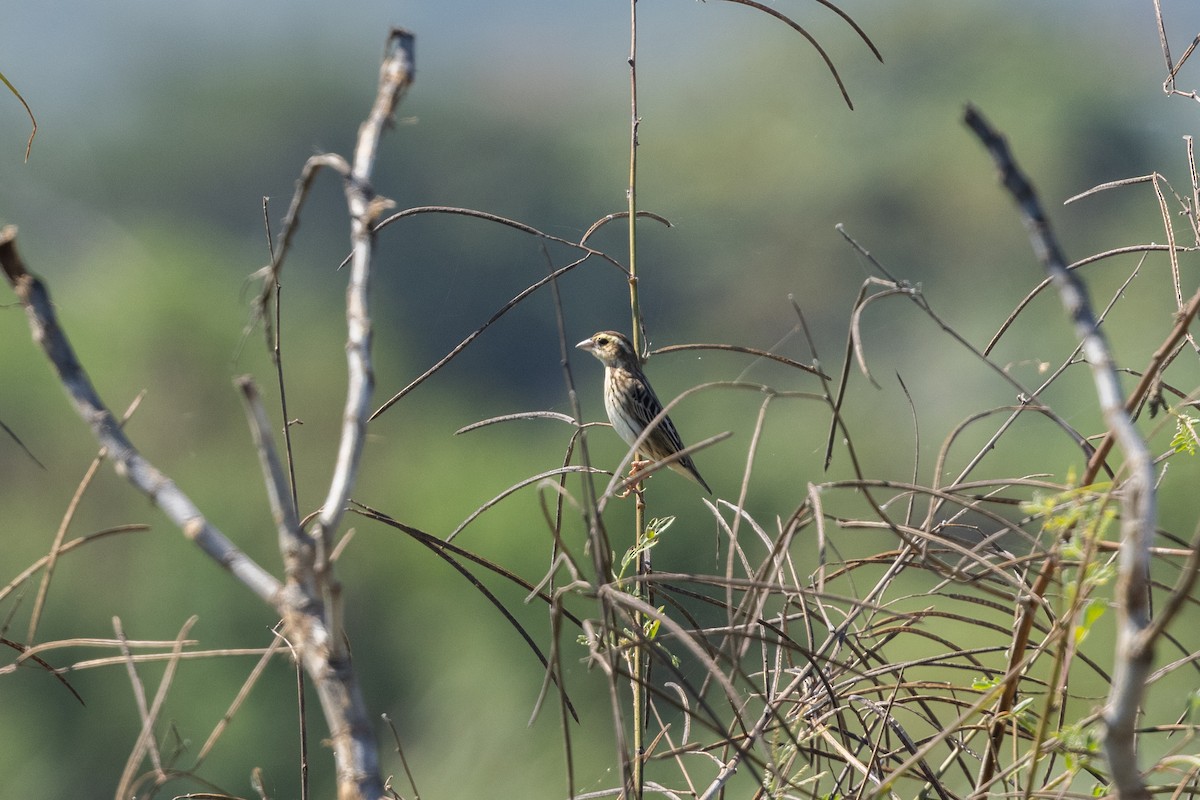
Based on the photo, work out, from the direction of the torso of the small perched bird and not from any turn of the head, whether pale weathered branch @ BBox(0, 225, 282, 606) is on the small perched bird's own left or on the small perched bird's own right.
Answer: on the small perched bird's own left

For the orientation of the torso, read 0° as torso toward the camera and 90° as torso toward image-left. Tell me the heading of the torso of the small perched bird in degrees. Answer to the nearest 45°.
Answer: approximately 90°

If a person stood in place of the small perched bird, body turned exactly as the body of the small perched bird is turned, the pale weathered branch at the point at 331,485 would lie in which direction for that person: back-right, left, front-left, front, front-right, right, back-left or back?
front

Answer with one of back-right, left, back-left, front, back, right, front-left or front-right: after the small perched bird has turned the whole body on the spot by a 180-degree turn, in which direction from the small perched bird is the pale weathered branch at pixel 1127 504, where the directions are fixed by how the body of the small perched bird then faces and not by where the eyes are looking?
front
